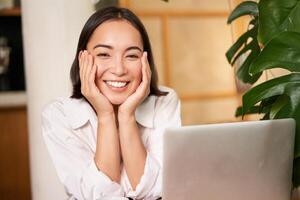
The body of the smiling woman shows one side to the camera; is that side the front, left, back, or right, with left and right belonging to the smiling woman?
front

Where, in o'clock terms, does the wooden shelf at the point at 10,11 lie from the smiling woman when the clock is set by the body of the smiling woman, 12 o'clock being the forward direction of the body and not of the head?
The wooden shelf is roughly at 5 o'clock from the smiling woman.

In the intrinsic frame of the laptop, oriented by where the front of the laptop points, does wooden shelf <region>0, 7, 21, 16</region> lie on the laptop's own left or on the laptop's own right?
on the laptop's own left

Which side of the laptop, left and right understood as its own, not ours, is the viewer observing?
back

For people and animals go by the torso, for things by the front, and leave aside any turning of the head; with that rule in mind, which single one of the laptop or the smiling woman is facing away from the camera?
the laptop

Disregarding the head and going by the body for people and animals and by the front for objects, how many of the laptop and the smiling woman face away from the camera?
1

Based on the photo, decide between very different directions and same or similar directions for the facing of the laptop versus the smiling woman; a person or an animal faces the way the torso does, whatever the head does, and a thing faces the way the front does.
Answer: very different directions
